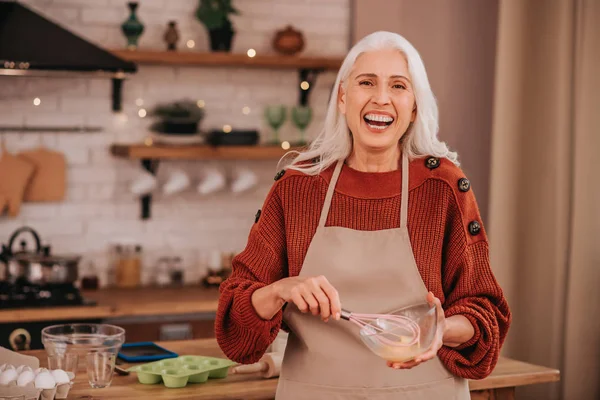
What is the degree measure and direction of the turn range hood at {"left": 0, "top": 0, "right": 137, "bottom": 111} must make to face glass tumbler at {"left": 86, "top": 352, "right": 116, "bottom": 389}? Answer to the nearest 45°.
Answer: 0° — it already faces it

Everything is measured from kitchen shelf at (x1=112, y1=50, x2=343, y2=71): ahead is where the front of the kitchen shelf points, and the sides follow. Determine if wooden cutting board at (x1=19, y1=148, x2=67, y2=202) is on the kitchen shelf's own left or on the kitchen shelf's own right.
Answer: on the kitchen shelf's own right

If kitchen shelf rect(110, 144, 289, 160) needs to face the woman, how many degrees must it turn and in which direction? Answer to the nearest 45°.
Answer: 0° — it already faces them

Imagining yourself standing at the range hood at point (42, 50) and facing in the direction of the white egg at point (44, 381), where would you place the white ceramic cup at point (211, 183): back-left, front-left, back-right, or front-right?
back-left

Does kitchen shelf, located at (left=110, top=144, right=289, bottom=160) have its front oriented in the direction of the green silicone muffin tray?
yes

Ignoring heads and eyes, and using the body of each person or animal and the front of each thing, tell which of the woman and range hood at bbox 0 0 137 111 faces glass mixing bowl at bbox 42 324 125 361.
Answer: the range hood

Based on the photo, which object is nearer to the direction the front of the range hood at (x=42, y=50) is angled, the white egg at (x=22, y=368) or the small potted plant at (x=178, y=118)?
the white egg

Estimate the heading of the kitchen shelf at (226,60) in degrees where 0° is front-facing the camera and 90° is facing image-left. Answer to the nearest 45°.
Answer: approximately 0°

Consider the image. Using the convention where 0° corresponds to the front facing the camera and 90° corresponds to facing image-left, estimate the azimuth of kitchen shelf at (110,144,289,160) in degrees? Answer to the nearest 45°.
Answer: approximately 0°

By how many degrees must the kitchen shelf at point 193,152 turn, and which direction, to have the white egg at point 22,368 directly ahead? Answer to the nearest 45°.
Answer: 0° — it already faces it
